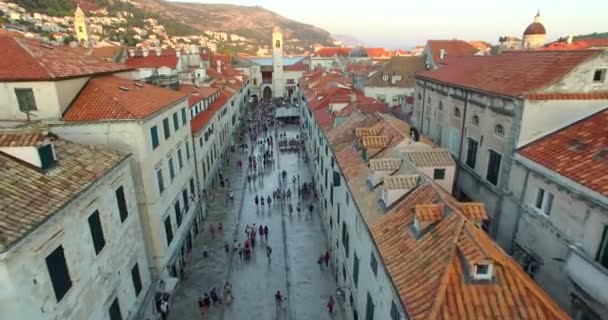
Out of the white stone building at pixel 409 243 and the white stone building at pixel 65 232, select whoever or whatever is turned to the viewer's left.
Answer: the white stone building at pixel 409 243

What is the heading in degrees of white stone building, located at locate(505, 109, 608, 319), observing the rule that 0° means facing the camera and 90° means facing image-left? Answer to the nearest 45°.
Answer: approximately 45°

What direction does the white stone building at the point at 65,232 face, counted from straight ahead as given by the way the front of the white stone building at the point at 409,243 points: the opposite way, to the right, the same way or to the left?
the opposite way

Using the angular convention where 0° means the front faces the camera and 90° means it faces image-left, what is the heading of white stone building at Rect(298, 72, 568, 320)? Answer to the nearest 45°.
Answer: approximately 90°

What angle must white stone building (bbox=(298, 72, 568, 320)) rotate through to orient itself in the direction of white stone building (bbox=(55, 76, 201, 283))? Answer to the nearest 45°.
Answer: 0° — it already faces it

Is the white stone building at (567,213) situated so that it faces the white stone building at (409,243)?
yes

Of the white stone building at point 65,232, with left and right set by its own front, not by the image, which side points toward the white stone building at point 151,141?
left

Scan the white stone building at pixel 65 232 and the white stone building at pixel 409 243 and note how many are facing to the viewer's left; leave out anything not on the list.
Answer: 1

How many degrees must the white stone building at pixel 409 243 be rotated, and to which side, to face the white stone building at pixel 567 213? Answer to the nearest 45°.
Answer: approximately 135° to its right

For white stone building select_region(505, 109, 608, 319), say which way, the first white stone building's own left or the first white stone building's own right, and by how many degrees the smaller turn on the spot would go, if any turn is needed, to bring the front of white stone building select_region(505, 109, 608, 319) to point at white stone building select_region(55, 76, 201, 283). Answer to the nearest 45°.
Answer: approximately 45° to the first white stone building's own right
